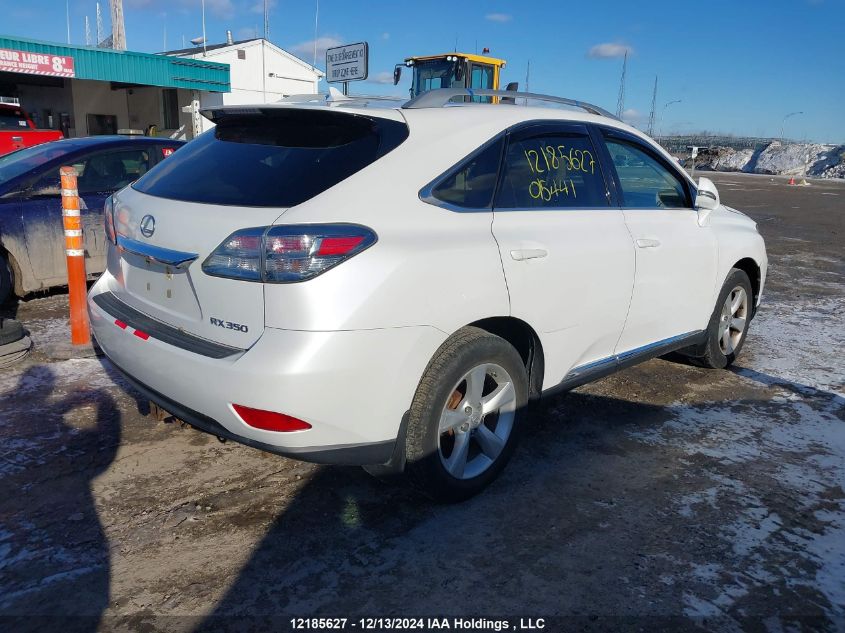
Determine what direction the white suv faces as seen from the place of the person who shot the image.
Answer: facing away from the viewer and to the right of the viewer

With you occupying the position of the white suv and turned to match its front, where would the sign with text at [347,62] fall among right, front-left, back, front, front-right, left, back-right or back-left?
front-left

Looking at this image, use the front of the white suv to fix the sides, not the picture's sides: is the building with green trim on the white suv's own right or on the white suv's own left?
on the white suv's own left

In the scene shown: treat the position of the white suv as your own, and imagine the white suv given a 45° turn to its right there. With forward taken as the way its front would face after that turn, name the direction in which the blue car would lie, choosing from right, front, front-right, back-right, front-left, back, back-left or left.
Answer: back-left

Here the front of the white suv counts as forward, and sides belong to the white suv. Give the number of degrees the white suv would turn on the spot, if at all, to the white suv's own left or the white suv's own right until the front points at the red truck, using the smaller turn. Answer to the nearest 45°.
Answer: approximately 90° to the white suv's own left

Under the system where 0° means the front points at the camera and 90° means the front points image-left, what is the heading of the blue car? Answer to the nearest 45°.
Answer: approximately 45°

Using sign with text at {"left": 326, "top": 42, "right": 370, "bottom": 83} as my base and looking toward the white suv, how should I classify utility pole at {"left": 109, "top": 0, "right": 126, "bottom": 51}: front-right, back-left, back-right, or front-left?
back-right

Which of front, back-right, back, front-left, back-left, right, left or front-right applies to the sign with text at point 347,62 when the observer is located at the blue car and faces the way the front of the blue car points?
back
